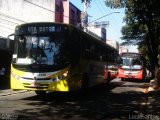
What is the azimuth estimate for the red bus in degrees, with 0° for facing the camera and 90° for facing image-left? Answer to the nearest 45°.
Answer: approximately 0°

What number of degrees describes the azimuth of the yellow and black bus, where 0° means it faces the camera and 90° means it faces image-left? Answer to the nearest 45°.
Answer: approximately 45°

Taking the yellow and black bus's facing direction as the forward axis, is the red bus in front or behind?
behind

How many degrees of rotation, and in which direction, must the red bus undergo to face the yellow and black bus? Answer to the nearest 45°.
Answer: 0° — it already faces it
